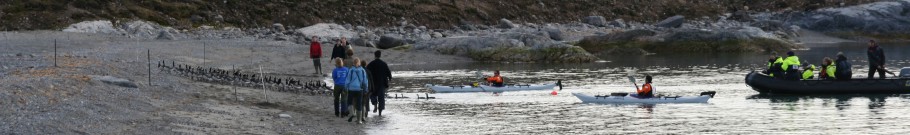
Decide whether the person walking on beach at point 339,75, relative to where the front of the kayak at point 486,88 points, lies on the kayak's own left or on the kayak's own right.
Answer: on the kayak's own left

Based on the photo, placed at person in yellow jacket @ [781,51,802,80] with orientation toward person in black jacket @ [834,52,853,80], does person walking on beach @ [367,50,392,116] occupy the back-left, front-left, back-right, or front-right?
back-right

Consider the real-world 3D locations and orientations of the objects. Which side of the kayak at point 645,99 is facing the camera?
left

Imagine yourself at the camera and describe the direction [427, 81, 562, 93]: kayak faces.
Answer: facing to the left of the viewer

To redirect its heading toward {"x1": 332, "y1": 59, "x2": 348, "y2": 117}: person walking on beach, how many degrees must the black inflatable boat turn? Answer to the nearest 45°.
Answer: approximately 45° to its left

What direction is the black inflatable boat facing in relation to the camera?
to the viewer's left

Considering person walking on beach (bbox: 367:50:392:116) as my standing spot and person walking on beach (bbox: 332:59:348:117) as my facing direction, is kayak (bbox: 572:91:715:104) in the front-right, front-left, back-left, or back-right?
back-right
